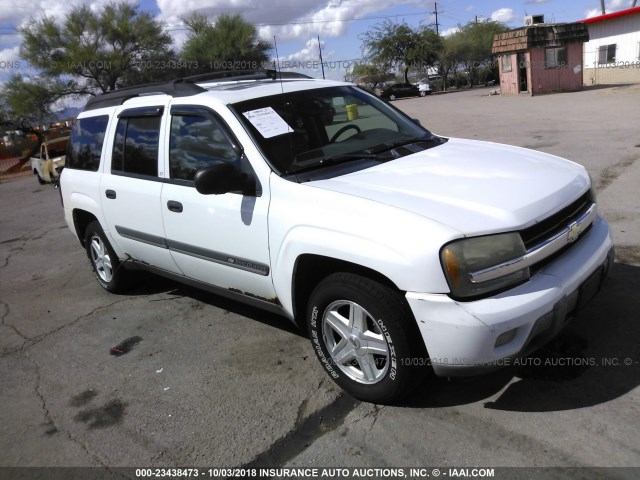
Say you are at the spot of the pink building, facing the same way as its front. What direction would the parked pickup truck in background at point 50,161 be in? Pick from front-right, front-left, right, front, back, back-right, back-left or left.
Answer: front

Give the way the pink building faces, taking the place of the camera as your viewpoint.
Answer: facing the viewer and to the left of the viewer

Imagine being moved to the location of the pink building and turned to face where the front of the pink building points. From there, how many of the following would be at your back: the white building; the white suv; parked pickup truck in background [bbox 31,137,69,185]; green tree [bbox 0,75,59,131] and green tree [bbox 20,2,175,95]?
1

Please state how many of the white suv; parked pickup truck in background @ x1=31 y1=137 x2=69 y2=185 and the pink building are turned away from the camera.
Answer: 0

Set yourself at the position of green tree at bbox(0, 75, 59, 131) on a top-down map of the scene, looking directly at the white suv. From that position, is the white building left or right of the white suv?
left

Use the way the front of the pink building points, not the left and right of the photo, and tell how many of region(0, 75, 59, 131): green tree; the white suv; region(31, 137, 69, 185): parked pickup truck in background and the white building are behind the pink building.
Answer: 1

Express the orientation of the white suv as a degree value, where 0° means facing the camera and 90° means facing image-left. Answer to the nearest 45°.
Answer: approximately 315°

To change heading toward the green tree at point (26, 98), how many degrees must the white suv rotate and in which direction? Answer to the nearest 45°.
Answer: approximately 180°

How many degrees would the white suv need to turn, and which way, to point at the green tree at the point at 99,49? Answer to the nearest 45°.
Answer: approximately 135° to its left

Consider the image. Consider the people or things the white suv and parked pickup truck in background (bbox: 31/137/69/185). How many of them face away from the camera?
0

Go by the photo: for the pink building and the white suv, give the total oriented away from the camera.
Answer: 0

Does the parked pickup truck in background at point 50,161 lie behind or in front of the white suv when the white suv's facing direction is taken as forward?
behind

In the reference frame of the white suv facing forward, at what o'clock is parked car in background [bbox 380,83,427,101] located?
The parked car in background is roughly at 8 o'clock from the white suv.
